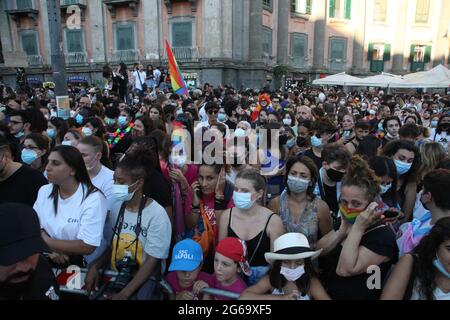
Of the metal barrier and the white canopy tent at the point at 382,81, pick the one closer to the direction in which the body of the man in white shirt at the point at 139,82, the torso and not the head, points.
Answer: the metal barrier

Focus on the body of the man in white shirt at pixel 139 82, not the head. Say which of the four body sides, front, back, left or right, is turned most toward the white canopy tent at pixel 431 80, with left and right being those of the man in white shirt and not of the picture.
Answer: left

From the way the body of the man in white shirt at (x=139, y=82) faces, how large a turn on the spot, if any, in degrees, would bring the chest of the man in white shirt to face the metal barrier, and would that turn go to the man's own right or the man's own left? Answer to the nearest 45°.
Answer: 0° — they already face it

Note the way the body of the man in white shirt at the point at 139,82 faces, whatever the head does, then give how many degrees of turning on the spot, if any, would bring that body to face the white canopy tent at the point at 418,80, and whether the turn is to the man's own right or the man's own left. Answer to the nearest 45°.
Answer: approximately 90° to the man's own left

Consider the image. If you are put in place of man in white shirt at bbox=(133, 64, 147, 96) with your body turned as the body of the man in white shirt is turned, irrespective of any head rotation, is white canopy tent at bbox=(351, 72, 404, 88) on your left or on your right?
on your left

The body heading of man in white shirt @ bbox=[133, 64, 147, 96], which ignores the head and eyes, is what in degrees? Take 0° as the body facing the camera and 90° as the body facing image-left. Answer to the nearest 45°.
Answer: approximately 0°

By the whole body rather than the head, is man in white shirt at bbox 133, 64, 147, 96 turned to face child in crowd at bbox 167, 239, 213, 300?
yes
